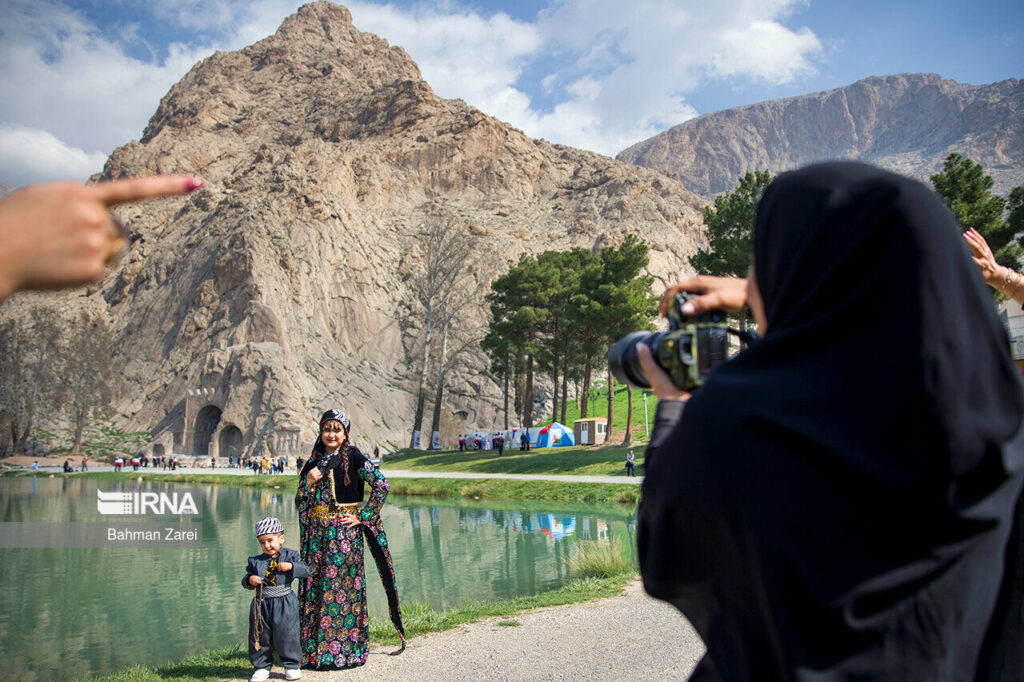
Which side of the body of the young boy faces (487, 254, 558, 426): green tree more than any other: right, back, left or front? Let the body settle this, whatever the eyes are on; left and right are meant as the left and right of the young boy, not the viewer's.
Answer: back

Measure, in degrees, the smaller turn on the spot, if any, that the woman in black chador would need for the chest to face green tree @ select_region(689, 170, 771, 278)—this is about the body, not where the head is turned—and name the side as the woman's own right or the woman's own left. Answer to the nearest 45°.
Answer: approximately 45° to the woman's own right

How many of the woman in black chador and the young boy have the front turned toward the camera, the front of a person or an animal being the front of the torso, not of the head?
1

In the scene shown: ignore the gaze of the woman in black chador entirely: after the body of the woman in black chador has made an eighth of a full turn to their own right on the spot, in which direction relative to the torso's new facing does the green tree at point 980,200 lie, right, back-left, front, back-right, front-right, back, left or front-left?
front

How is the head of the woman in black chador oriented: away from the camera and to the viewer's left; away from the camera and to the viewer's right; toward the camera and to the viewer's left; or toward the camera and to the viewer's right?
away from the camera and to the viewer's left

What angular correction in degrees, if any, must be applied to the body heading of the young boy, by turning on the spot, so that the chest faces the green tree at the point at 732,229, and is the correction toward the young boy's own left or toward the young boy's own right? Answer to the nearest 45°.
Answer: approximately 135° to the young boy's own left

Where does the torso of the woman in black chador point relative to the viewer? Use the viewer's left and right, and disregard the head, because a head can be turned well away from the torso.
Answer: facing away from the viewer and to the left of the viewer

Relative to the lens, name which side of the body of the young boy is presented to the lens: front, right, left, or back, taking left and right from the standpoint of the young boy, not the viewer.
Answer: front

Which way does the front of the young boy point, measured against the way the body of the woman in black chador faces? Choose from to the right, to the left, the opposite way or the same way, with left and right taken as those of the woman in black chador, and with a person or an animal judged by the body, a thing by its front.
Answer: the opposite way

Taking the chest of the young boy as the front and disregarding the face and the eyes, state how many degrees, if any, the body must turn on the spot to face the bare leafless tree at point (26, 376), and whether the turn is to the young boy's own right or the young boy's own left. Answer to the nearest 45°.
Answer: approximately 180°
